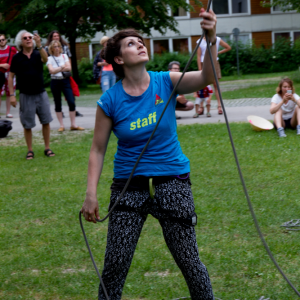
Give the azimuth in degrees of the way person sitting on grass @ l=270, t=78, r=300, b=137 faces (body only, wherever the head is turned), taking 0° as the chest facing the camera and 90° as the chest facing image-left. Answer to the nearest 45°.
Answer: approximately 0°

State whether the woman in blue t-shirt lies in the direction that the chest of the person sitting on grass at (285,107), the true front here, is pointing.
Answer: yes

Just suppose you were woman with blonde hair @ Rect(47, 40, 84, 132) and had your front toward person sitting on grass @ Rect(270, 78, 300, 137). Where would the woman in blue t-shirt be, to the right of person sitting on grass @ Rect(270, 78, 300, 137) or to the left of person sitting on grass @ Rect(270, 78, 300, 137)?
right

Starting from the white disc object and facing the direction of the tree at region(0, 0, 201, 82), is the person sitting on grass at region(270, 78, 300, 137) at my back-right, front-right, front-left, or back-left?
back-right

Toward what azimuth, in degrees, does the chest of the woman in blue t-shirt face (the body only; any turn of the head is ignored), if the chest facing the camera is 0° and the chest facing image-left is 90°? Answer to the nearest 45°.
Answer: approximately 0°

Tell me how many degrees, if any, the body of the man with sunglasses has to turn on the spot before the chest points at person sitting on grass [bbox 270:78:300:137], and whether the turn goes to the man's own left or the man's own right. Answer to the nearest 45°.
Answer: approximately 90° to the man's own left

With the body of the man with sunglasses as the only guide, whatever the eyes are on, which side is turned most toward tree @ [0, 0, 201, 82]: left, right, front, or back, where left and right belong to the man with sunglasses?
back

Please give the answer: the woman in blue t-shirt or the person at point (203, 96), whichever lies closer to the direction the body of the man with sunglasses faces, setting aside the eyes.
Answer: the woman in blue t-shirt
